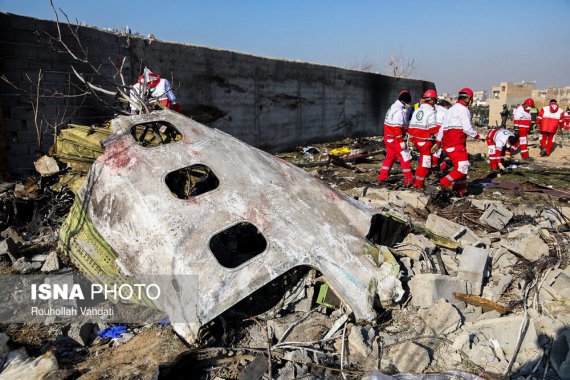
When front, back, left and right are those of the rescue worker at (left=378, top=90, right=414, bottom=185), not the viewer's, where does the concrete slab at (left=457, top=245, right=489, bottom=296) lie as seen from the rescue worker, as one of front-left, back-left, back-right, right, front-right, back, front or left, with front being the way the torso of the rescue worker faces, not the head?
right

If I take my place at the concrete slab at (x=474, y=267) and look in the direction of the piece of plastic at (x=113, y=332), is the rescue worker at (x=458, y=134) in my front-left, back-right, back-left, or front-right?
back-right

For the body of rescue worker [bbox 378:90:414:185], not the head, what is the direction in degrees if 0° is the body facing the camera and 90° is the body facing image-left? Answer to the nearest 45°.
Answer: approximately 270°
